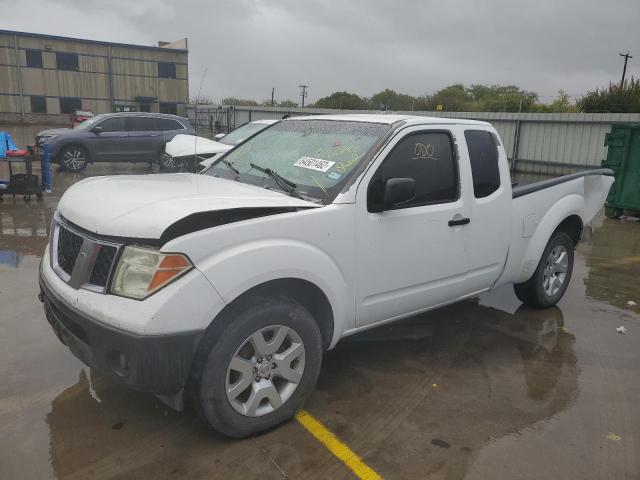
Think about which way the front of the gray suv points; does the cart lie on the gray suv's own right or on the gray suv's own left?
on the gray suv's own left

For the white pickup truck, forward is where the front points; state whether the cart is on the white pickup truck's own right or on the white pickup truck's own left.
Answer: on the white pickup truck's own right

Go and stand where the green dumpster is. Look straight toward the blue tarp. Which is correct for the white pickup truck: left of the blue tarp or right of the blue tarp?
left

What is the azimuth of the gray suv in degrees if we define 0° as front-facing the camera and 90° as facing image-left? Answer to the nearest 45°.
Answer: approximately 90°

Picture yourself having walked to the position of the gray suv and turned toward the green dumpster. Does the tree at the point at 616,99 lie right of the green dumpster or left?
left

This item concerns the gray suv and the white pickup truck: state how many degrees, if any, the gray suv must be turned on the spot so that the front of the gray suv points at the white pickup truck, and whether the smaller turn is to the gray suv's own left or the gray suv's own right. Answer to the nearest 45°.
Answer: approximately 90° to the gray suv's own left

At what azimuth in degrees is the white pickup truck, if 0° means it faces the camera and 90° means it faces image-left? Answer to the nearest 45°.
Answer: approximately 45°

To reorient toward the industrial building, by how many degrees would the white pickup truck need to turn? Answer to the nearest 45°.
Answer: approximately 90° to its right

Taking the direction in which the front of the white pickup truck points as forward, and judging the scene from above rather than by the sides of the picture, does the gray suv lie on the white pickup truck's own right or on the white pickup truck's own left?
on the white pickup truck's own right

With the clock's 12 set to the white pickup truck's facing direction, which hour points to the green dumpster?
The green dumpster is roughly at 6 o'clock from the white pickup truck.
